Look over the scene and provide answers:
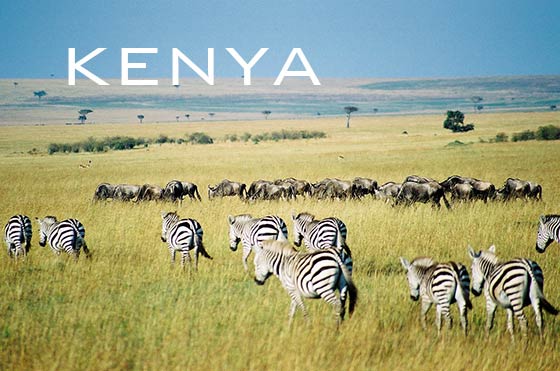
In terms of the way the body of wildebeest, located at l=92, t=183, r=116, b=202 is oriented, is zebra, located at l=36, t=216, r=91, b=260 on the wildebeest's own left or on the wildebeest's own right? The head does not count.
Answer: on the wildebeest's own left

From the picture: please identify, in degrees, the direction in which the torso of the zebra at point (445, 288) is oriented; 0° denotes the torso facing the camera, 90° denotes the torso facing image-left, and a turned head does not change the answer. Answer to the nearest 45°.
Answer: approximately 135°

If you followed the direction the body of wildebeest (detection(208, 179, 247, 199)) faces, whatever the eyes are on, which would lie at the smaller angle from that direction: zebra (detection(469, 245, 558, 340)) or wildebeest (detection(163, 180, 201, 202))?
the wildebeest

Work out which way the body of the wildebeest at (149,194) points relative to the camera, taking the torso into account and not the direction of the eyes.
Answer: to the viewer's left

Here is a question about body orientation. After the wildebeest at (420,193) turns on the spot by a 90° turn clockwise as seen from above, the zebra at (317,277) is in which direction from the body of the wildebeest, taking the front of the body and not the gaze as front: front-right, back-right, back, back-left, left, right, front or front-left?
back

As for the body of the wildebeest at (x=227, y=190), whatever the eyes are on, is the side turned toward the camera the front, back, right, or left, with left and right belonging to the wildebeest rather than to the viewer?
left

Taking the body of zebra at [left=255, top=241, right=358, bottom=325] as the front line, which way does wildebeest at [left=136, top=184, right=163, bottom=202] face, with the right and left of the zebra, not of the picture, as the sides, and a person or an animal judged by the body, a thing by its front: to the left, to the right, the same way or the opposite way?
the same way

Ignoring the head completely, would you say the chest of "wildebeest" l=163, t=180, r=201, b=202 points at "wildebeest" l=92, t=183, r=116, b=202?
yes

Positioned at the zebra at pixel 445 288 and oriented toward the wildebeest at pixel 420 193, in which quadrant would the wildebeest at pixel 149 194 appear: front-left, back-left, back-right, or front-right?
front-left

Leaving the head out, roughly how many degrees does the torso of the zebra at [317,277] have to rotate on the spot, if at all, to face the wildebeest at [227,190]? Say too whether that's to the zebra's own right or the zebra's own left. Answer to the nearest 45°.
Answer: approximately 90° to the zebra's own right

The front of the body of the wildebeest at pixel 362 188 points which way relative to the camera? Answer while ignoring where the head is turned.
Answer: to the viewer's left

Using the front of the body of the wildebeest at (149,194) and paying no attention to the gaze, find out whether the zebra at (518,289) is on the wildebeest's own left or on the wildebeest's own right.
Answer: on the wildebeest's own left

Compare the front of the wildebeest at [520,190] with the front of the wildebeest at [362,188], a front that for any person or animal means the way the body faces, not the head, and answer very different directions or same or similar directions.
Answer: same or similar directions

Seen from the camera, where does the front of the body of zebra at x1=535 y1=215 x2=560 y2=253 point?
to the viewer's left

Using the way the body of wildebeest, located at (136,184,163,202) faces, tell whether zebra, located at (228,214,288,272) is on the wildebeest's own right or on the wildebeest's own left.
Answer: on the wildebeest's own left

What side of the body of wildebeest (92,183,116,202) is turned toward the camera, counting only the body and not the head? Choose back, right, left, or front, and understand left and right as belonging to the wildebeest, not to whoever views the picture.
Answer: left
